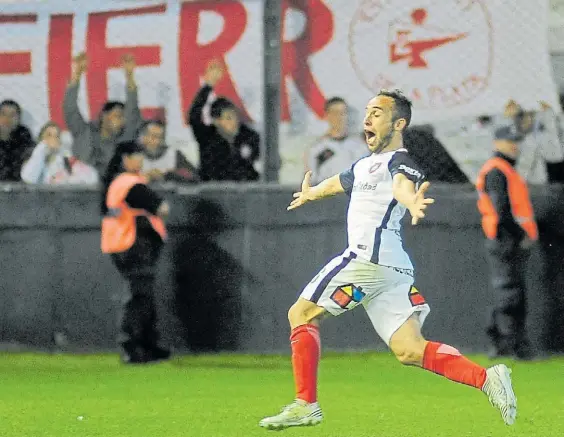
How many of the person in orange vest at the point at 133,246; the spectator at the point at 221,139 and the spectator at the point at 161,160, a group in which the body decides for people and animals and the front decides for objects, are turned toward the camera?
2

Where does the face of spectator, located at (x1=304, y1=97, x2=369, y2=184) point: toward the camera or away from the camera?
toward the camera

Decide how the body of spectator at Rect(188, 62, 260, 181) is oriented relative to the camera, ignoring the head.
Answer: toward the camera

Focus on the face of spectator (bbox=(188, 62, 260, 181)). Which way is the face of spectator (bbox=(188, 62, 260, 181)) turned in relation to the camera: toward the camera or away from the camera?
toward the camera

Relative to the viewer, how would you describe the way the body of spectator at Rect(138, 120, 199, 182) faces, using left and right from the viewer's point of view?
facing the viewer

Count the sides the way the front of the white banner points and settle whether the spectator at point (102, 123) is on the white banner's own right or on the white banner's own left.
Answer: on the white banner's own right

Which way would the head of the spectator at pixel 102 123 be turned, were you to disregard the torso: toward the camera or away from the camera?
toward the camera

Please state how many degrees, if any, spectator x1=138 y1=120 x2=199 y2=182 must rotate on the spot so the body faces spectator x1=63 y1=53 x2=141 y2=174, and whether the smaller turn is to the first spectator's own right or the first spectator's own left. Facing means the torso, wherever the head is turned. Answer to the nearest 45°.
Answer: approximately 90° to the first spectator's own right

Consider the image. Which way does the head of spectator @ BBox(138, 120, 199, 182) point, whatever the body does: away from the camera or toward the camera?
toward the camera

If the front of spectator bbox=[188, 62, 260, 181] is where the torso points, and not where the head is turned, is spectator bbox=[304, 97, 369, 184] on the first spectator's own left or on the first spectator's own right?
on the first spectator's own left

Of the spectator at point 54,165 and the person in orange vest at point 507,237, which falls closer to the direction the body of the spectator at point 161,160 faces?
the person in orange vest
